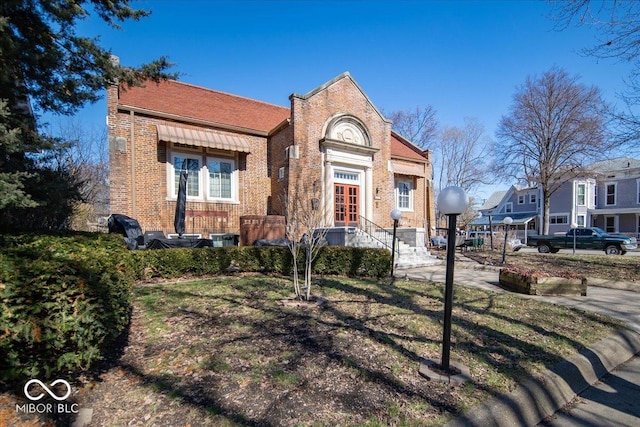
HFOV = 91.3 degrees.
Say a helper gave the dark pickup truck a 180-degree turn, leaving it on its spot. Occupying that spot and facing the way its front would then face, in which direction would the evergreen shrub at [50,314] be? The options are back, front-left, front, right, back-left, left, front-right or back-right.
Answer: left

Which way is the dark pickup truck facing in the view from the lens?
facing to the right of the viewer

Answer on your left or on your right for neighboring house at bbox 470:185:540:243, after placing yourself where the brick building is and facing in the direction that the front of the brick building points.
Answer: on your left

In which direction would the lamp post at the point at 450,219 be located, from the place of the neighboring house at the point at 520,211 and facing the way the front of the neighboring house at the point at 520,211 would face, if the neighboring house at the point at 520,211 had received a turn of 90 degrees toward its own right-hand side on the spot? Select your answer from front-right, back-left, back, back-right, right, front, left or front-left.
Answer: back-left

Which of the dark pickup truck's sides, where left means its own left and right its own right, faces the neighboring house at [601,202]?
left

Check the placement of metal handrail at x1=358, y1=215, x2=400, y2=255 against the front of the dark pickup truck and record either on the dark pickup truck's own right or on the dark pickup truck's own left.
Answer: on the dark pickup truck's own right

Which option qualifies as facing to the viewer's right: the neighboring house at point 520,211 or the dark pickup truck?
the dark pickup truck

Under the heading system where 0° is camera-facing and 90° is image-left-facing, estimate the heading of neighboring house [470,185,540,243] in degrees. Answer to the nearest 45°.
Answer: approximately 45°

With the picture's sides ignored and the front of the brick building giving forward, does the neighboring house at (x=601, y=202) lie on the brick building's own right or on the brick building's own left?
on the brick building's own left

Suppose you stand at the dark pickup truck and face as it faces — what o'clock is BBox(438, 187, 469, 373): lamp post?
The lamp post is roughly at 3 o'clock from the dark pickup truck.

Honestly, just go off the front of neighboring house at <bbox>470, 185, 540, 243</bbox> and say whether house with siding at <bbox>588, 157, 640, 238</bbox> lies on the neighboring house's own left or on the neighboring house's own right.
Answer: on the neighboring house's own left

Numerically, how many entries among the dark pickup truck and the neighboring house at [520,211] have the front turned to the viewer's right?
1
